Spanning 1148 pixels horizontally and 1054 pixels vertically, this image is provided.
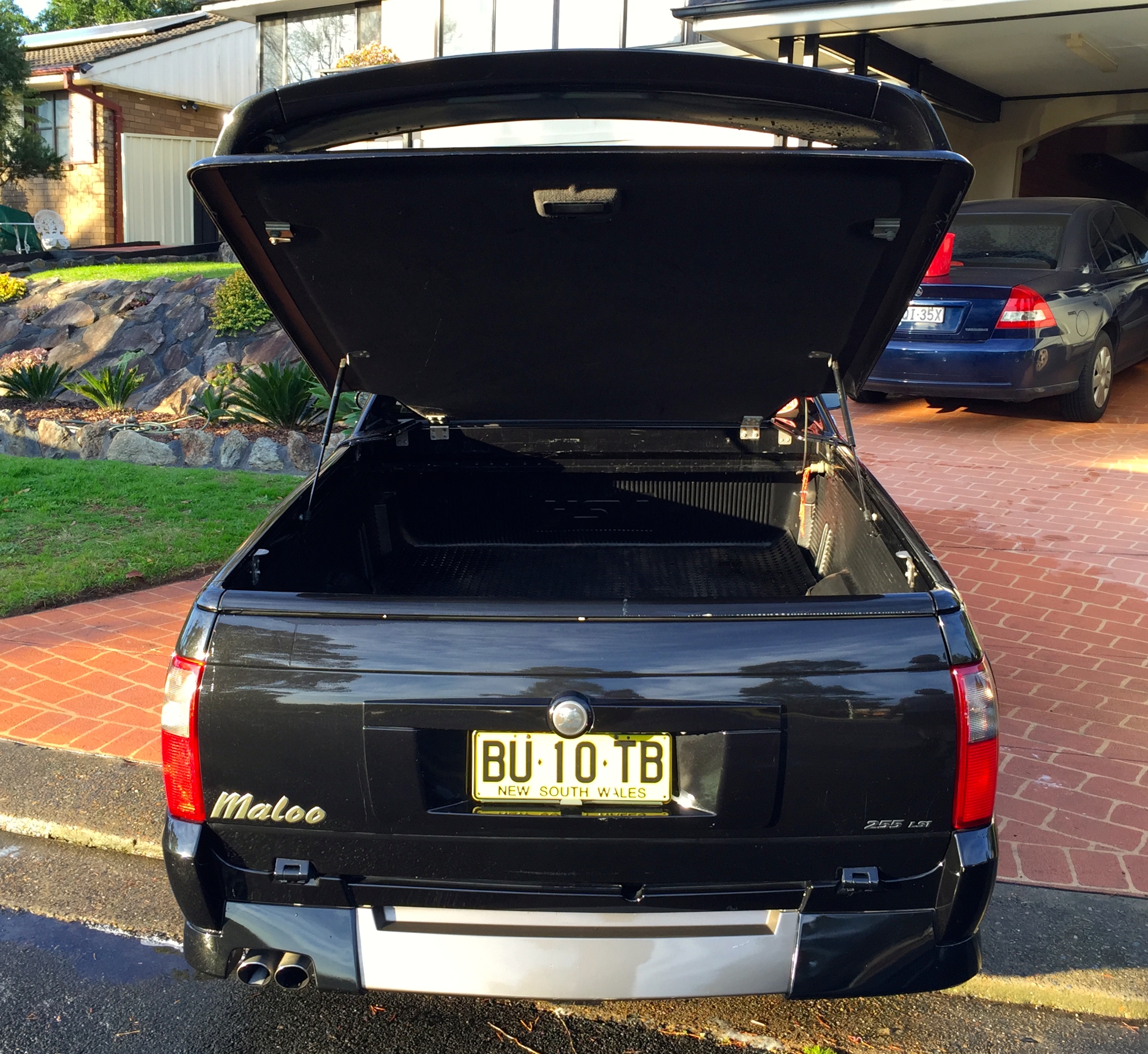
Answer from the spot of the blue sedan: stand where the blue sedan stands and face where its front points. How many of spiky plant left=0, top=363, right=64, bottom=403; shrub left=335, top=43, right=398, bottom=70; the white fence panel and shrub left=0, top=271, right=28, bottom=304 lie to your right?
0

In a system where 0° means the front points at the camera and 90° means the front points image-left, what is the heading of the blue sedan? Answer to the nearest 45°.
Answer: approximately 225°

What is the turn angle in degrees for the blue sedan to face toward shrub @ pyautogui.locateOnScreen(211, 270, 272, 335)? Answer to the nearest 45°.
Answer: approximately 135° to its left

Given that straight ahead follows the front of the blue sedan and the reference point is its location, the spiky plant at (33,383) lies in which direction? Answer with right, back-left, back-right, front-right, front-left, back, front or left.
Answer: back-left

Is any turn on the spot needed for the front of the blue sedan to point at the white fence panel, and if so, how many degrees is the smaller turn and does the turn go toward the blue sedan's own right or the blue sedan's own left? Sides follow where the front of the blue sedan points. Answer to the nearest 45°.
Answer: approximately 90° to the blue sedan's own left

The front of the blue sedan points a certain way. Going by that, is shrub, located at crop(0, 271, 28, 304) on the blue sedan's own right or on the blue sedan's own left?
on the blue sedan's own left

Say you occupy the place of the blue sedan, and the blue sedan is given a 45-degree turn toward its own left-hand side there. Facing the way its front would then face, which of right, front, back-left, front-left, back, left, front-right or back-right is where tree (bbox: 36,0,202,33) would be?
front-left

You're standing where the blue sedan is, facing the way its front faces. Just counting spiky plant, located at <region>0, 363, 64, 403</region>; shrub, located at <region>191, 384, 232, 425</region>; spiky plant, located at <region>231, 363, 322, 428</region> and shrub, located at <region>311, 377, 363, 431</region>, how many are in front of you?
0

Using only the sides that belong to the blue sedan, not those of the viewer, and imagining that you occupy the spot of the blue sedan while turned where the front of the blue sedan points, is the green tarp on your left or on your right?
on your left

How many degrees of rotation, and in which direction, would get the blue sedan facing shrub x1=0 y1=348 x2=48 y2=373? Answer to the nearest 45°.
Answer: approximately 135° to its left

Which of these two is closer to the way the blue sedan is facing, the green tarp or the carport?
the carport

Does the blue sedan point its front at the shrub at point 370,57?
no

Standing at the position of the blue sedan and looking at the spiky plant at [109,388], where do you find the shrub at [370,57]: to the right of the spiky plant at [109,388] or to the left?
right

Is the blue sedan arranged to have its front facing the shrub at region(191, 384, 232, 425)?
no

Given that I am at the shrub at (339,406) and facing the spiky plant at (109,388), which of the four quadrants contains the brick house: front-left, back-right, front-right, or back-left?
front-right

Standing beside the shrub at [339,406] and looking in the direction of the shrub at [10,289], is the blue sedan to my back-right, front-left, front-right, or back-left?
back-right
